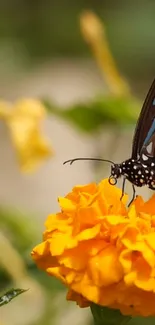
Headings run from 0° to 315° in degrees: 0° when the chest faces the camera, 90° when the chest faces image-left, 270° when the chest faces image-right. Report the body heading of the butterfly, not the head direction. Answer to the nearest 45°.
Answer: approximately 90°
